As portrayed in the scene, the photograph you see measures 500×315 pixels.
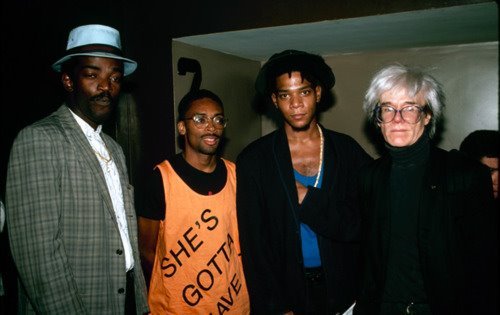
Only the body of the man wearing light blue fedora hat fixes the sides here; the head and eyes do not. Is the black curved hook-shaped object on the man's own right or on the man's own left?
on the man's own left

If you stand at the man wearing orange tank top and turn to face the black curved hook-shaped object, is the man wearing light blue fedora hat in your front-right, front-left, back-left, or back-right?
back-left

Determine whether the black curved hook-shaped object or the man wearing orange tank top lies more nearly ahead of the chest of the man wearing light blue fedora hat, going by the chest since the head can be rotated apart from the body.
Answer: the man wearing orange tank top

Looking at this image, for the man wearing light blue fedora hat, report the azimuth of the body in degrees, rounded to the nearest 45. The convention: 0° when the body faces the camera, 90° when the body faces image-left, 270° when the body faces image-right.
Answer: approximately 315°
